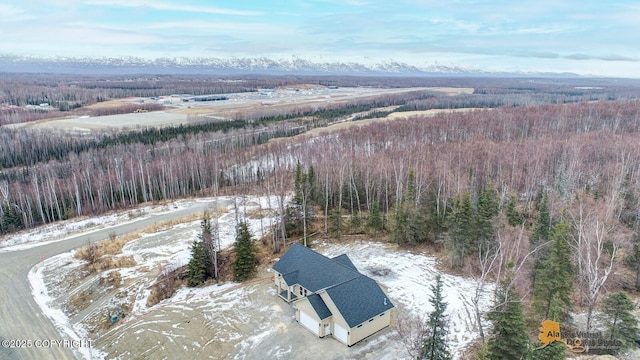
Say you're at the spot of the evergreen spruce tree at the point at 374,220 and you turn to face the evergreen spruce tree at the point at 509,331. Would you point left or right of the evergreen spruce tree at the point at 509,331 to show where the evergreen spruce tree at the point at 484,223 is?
left

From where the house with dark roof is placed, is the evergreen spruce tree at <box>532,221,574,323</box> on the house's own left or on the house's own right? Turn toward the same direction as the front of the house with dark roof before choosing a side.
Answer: on the house's own left

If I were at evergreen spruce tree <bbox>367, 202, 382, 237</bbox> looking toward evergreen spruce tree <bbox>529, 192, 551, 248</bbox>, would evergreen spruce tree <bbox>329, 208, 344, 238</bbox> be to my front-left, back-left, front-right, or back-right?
back-right

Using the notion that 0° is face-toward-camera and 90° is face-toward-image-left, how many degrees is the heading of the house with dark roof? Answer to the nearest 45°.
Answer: approximately 45°

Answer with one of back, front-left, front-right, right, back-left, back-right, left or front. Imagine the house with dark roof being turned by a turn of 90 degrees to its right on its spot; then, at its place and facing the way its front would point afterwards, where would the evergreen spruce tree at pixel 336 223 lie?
front-right

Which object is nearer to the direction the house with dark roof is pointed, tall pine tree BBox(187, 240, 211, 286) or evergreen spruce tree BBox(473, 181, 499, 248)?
the tall pine tree

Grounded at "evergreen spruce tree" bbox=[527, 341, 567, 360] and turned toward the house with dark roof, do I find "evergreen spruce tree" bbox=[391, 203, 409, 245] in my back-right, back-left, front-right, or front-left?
front-right

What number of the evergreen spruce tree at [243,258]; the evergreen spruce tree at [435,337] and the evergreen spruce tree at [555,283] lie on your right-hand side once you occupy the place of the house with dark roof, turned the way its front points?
1

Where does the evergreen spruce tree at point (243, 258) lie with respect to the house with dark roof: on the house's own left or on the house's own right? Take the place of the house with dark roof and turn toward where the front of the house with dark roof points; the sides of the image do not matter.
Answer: on the house's own right

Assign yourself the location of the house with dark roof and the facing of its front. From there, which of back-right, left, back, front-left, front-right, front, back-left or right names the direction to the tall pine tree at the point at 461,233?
back

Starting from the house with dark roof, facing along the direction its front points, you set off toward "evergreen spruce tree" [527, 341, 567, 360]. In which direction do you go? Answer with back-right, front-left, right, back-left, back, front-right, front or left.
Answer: left

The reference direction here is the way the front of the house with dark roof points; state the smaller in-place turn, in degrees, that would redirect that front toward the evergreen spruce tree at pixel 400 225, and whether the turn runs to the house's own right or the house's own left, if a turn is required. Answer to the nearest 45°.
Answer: approximately 180°

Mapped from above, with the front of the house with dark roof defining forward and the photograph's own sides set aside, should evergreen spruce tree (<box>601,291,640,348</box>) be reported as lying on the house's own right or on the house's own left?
on the house's own left

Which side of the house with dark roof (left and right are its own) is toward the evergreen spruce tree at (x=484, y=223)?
back

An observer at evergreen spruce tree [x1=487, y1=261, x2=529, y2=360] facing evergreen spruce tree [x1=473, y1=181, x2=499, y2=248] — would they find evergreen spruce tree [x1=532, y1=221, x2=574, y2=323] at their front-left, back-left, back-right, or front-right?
front-right

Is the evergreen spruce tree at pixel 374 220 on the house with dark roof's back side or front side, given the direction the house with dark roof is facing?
on the back side

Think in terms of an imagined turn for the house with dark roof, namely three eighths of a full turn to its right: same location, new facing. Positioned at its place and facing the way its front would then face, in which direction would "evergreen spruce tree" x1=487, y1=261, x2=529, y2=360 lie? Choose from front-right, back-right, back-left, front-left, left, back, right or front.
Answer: back-right

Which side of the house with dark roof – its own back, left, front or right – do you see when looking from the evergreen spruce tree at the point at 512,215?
back

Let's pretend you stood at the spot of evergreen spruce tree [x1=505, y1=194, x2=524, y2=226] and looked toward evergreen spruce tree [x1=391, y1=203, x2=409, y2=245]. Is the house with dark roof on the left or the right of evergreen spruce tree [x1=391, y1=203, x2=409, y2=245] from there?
left

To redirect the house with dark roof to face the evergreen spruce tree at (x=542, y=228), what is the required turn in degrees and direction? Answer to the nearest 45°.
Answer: approximately 180°

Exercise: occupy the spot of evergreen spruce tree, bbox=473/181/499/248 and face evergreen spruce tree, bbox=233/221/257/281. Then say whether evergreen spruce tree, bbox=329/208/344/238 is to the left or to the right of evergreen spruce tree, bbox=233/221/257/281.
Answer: right

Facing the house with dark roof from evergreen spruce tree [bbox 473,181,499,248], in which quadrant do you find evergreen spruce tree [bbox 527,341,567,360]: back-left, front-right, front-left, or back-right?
front-left
